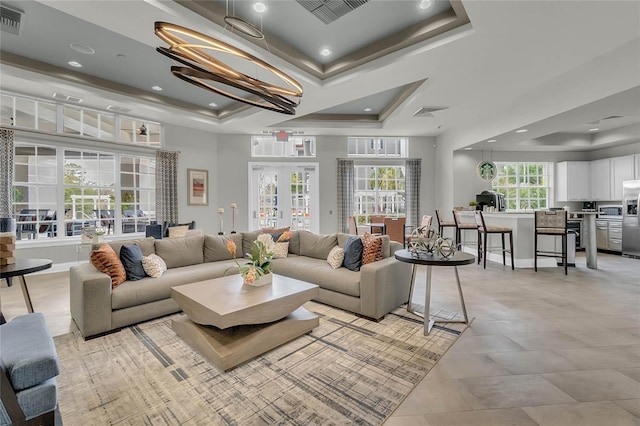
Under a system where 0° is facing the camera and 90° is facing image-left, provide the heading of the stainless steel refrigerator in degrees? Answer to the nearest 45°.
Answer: approximately 45°

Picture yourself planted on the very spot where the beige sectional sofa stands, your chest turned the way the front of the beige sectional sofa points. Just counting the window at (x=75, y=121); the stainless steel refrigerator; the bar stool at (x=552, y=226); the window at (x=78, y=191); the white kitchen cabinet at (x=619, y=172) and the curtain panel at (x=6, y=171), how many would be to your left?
3

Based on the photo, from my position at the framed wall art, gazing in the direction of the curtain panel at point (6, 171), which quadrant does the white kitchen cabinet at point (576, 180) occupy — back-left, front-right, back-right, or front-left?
back-left

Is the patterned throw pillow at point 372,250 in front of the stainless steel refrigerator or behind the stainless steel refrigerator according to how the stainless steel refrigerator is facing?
in front

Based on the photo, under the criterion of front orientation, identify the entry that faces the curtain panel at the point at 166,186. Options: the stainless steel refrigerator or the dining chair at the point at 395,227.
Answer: the stainless steel refrigerator

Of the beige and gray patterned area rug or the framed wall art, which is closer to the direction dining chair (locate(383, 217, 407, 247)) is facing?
the framed wall art

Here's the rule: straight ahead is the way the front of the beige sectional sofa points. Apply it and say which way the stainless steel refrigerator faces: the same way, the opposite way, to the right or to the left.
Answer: to the right

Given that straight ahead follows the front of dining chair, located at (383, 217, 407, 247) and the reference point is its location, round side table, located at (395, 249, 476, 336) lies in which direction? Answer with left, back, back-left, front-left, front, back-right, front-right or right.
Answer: back

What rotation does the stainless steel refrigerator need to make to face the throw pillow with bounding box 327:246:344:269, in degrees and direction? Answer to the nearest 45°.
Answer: approximately 45° to its left

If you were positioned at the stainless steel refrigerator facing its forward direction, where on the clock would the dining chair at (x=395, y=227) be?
The dining chair is roughly at 12 o'clock from the stainless steel refrigerator.

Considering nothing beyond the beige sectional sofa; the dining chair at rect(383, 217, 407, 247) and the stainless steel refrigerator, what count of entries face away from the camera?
1

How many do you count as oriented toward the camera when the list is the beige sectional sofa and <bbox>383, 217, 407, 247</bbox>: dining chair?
1

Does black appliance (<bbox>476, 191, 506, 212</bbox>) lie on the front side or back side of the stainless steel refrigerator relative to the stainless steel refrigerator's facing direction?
on the front side

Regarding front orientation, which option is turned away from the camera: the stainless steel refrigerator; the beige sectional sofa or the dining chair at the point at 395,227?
the dining chair
